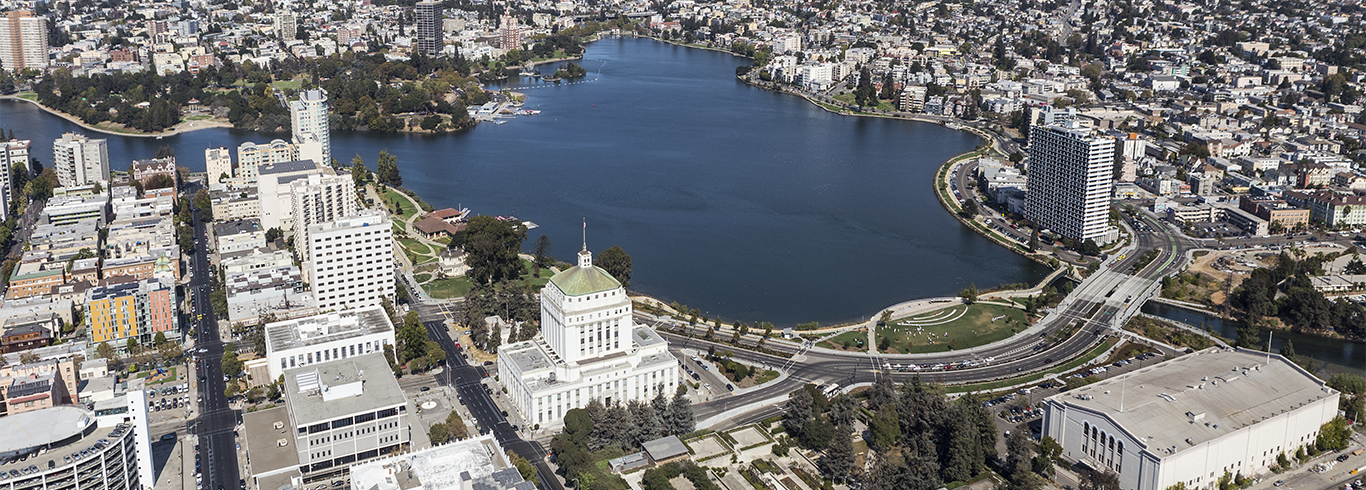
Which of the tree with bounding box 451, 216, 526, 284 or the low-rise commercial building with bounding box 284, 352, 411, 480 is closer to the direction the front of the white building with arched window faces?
the low-rise commercial building

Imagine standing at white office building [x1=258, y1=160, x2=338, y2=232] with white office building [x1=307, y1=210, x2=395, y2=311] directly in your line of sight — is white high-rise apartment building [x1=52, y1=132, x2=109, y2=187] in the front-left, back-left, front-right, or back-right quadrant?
back-right

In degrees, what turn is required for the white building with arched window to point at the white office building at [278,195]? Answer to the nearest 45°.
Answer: approximately 45° to its right

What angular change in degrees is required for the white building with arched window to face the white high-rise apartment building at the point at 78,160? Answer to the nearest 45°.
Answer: approximately 45° to its right

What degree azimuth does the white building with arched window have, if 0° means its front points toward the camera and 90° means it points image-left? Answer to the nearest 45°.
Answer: approximately 45°
